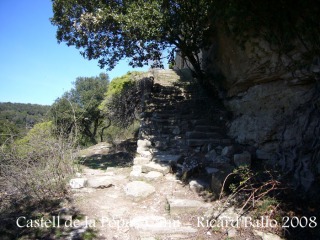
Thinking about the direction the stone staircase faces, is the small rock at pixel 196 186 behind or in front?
in front

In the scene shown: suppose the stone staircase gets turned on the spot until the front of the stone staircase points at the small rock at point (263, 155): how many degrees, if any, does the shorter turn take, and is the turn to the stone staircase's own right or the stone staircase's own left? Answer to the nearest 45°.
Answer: approximately 45° to the stone staircase's own left

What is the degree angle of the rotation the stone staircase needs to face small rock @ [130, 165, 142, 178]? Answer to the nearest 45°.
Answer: approximately 45° to its right

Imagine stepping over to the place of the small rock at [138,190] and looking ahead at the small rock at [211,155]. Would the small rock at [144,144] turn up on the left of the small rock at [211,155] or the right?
left

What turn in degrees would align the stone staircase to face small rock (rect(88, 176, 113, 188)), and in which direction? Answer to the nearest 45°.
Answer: approximately 45° to its right

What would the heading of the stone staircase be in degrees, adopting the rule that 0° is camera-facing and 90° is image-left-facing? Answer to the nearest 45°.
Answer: approximately 0°

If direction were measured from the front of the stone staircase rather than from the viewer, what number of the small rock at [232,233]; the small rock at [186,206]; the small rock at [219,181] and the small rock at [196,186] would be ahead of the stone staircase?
4

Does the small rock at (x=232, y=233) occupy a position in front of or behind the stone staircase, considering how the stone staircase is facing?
in front

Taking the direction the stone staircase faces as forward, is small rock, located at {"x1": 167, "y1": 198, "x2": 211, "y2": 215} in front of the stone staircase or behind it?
in front

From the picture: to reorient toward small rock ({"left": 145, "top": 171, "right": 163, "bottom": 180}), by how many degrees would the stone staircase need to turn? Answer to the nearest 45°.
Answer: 0° — it already faces it
